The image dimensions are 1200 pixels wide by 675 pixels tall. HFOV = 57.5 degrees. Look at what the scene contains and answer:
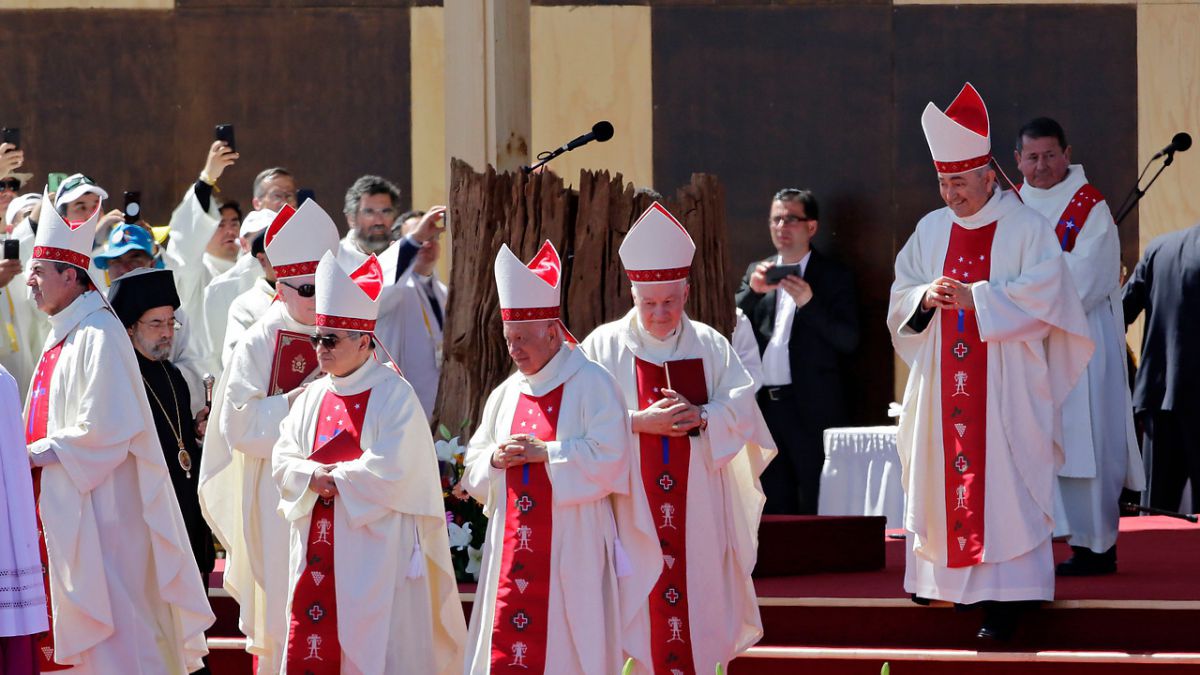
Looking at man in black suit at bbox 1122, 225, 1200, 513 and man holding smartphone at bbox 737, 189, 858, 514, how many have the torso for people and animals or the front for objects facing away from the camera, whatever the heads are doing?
1

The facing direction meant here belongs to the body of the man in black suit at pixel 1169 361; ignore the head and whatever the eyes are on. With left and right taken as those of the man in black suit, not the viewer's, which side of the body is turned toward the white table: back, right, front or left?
left

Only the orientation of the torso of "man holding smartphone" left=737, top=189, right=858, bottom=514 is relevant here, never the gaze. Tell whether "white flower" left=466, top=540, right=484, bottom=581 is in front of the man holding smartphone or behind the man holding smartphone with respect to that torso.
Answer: in front

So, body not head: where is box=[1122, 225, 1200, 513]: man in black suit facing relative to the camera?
away from the camera

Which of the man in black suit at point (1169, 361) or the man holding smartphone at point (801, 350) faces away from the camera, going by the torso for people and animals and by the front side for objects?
the man in black suit

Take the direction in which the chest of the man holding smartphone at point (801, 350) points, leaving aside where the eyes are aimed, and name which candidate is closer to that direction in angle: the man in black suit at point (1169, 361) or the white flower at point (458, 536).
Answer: the white flower

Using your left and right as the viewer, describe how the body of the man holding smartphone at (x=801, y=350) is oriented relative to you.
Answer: facing the viewer and to the left of the viewer

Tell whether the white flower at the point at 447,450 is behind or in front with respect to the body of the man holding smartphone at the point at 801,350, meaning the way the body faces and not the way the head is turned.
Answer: in front

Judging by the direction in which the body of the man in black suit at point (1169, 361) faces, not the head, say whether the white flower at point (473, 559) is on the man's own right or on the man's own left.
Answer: on the man's own left
